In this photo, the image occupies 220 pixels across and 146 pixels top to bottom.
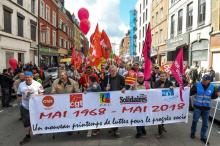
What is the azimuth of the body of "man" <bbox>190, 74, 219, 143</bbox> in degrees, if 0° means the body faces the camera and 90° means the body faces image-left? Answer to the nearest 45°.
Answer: approximately 0°

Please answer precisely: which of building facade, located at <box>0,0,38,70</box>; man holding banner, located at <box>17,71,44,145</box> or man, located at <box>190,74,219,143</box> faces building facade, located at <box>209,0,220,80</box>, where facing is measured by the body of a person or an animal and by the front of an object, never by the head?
building facade, located at <box>0,0,38,70</box>

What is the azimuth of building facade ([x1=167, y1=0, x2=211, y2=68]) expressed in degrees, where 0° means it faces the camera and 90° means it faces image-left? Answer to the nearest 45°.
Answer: approximately 45°

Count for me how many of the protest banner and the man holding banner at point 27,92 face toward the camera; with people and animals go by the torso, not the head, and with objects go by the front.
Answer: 2

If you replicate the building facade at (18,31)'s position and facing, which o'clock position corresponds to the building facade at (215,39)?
the building facade at (215,39) is roughly at 12 o'clock from the building facade at (18,31).

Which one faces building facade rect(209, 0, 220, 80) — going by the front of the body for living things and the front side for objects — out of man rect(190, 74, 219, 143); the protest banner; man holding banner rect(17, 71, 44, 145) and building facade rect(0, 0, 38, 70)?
building facade rect(0, 0, 38, 70)

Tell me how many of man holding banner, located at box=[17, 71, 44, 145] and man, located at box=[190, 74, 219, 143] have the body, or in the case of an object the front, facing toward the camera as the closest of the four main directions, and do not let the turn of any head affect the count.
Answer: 2

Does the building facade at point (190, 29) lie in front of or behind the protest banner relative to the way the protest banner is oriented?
behind

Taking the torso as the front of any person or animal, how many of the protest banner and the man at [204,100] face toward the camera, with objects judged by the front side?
2

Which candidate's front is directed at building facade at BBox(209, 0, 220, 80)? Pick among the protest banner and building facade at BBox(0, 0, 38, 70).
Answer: building facade at BBox(0, 0, 38, 70)
